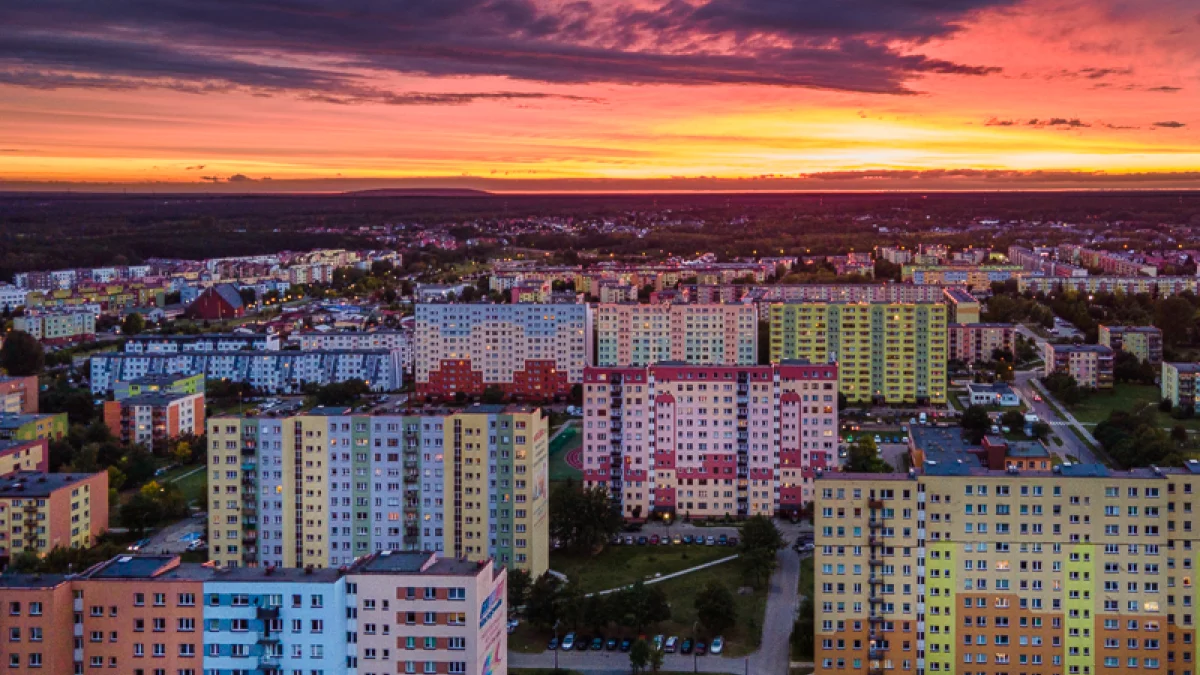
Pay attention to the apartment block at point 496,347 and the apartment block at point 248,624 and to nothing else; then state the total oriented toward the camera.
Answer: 2

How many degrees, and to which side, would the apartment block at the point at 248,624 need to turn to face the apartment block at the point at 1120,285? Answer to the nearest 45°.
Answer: approximately 135° to its left

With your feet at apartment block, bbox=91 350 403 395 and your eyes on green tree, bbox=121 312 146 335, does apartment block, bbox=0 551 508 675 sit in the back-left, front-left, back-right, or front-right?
back-left

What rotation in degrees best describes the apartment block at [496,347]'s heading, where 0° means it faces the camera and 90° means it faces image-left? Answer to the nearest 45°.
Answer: approximately 0°

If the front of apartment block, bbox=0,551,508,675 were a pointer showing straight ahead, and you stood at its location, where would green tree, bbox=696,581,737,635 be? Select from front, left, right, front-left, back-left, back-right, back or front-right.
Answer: back-left

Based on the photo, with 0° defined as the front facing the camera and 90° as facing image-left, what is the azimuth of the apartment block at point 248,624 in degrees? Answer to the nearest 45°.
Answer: approximately 0°

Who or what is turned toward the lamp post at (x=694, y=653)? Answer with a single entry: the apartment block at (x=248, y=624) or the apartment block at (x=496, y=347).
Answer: the apartment block at (x=496, y=347)

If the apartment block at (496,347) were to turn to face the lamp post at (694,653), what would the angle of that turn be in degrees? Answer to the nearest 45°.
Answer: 0° — it already faces it

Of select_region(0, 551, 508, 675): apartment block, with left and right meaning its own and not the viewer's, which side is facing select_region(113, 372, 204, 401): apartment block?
back
